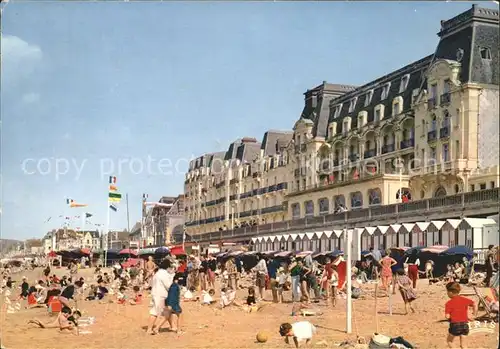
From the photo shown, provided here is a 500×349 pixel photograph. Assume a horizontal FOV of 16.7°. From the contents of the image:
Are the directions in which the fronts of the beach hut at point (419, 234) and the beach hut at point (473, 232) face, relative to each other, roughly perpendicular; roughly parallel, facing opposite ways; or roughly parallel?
roughly parallel

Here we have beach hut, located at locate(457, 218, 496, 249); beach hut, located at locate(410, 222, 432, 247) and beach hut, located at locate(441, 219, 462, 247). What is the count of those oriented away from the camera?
0

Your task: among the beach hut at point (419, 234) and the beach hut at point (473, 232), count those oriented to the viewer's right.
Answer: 0

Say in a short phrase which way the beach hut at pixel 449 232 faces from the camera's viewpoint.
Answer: facing the viewer and to the left of the viewer

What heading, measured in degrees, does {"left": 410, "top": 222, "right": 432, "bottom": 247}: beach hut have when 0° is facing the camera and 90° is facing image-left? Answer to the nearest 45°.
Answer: approximately 45°

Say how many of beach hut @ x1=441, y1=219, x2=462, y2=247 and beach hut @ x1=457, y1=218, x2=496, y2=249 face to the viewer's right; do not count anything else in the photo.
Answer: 0

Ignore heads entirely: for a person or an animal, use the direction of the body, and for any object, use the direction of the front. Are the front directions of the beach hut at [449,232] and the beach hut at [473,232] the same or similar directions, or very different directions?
same or similar directions

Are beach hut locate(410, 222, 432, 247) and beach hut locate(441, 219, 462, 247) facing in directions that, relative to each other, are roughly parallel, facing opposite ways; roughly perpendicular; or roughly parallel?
roughly parallel

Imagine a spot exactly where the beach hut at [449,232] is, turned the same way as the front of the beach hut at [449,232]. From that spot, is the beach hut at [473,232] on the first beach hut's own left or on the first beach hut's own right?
on the first beach hut's own left

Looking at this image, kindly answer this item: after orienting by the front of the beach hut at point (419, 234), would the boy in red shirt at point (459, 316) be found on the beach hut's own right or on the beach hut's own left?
on the beach hut's own left
